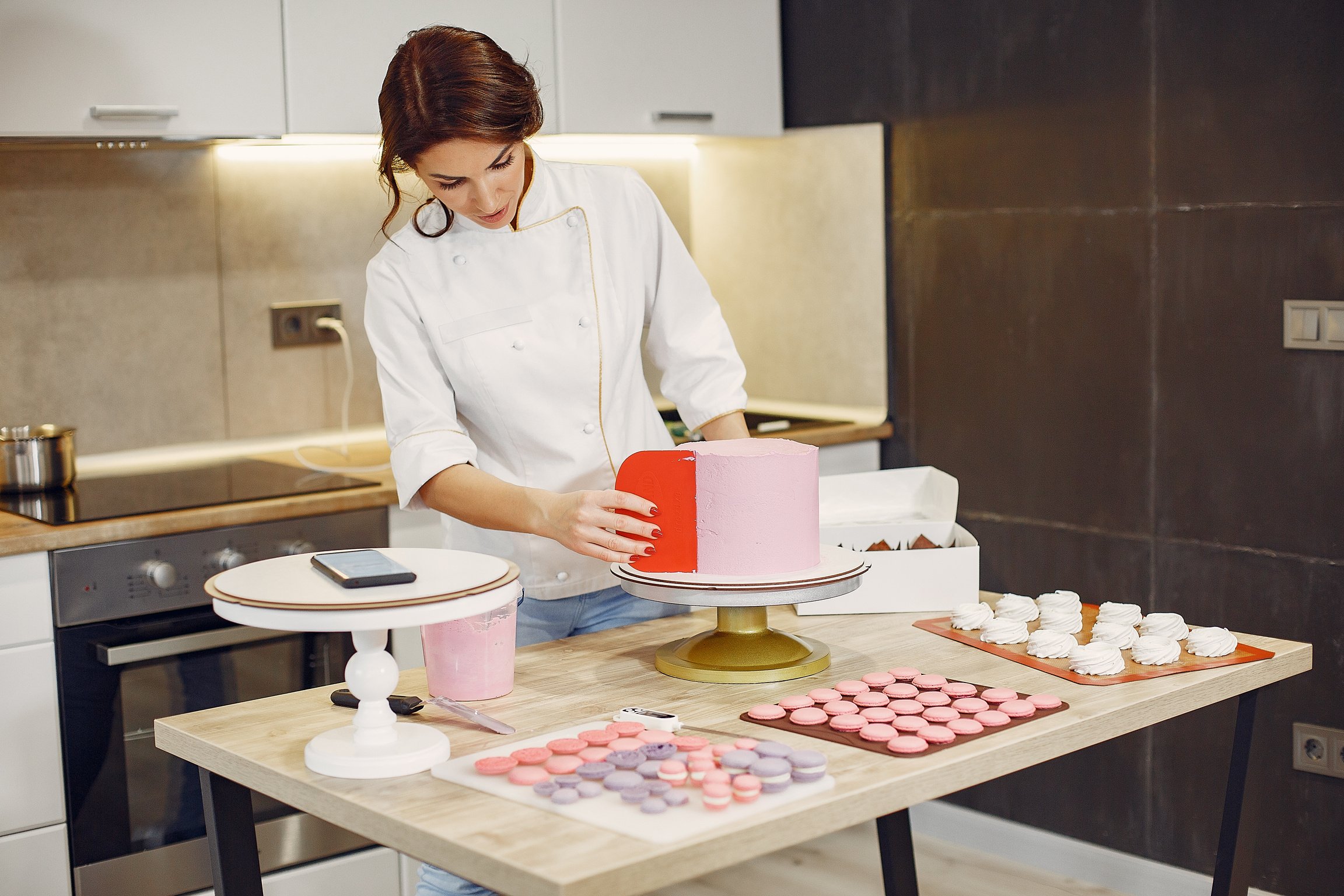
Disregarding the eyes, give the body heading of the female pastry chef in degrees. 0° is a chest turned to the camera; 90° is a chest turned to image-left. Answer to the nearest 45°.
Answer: approximately 0°

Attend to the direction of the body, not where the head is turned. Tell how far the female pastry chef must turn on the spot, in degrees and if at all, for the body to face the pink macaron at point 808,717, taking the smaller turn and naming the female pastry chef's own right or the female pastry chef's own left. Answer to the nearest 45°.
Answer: approximately 45° to the female pastry chef's own left

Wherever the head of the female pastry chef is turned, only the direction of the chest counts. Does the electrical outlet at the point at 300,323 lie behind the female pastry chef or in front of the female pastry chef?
behind

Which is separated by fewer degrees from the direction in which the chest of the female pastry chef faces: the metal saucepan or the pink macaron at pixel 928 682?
the pink macaron

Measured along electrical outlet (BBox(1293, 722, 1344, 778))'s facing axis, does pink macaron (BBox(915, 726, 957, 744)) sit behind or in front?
in front

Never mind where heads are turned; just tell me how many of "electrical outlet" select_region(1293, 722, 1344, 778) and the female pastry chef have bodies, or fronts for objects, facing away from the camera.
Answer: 0

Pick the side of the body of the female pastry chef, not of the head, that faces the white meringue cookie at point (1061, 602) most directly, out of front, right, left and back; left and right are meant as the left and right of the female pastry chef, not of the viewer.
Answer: left
